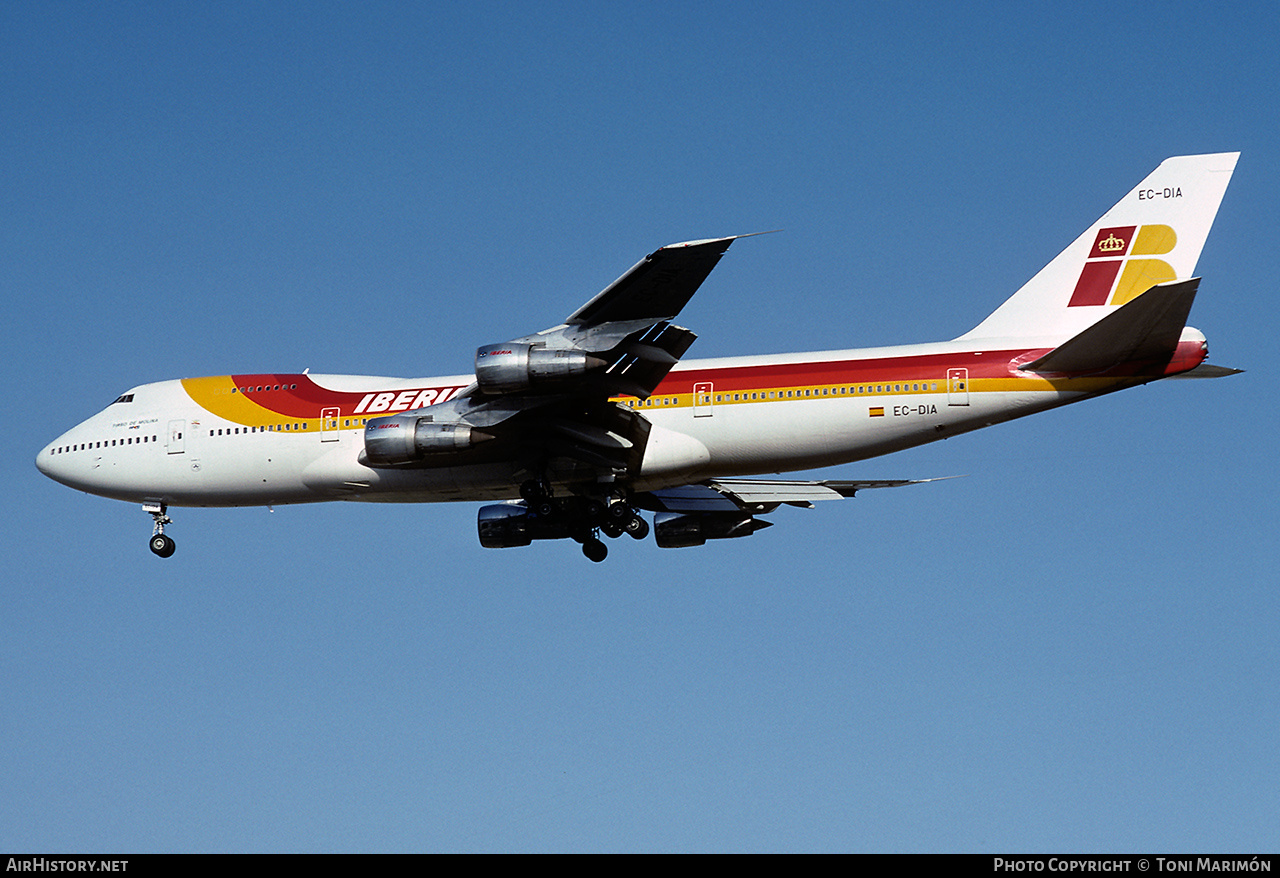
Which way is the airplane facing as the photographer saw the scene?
facing to the left of the viewer
